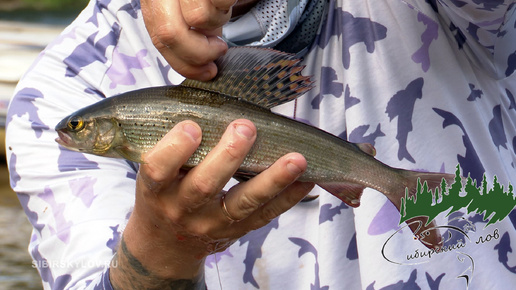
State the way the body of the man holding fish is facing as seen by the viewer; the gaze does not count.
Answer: toward the camera
